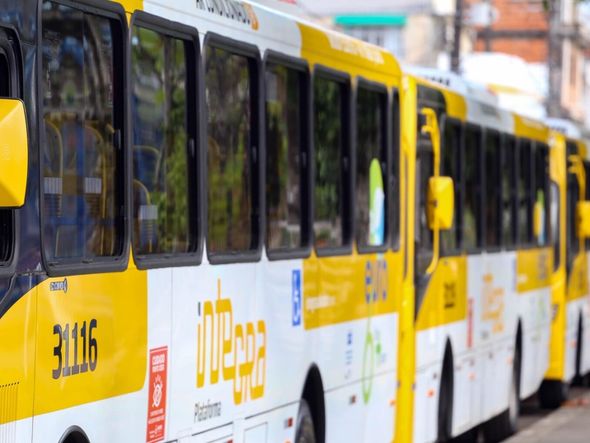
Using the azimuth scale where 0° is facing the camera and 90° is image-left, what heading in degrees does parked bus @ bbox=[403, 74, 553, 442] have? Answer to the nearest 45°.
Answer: approximately 45°

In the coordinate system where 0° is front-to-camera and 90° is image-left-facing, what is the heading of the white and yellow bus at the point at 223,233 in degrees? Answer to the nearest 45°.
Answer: approximately 45°
